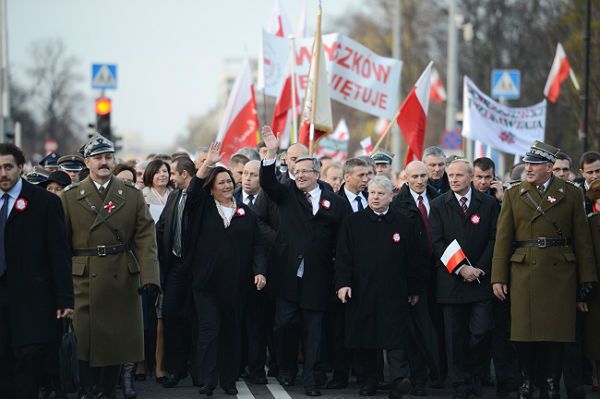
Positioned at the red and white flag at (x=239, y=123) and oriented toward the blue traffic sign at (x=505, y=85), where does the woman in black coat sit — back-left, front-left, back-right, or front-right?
back-right

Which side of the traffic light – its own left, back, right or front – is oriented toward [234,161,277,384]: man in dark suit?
front

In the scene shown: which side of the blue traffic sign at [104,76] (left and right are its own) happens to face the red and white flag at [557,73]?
left

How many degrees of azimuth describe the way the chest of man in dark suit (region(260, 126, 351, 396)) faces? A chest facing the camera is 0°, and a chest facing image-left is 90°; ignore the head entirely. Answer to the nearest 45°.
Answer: approximately 0°

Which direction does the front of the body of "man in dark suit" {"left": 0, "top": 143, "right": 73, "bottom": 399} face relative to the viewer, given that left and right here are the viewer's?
facing the viewer and to the left of the viewer

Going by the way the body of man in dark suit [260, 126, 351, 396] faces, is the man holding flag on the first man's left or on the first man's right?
on the first man's left

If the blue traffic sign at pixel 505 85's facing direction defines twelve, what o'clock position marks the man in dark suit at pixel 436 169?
The man in dark suit is roughly at 12 o'clock from the blue traffic sign.

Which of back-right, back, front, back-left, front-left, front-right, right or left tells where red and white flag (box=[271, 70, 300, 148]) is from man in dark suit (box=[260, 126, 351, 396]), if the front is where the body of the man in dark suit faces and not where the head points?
back

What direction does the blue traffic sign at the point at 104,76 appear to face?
toward the camera

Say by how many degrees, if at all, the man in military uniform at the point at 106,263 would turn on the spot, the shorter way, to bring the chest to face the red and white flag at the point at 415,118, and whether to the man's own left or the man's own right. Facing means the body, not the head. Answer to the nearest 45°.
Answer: approximately 135° to the man's own left
